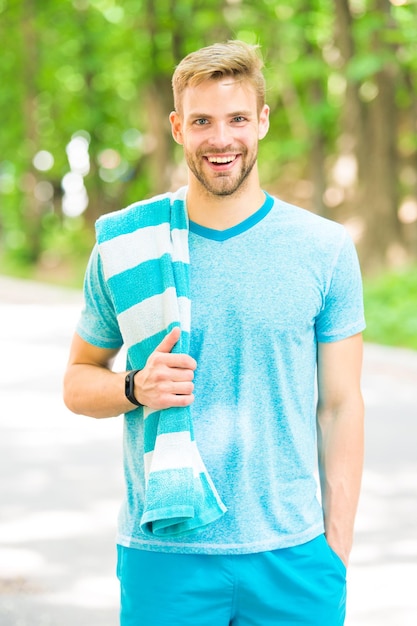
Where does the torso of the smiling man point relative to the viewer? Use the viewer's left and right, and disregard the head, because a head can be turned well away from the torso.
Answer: facing the viewer
